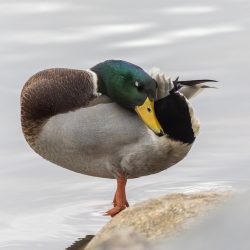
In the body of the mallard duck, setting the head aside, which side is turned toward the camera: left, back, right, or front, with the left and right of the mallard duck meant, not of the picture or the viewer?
left
